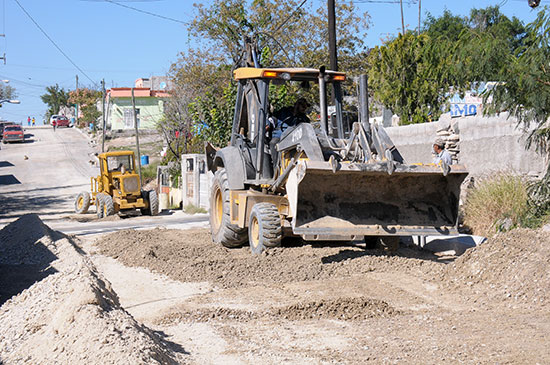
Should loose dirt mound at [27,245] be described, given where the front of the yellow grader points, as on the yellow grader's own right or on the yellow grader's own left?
on the yellow grader's own left

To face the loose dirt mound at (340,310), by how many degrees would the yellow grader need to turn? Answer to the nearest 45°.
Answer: approximately 135° to its left

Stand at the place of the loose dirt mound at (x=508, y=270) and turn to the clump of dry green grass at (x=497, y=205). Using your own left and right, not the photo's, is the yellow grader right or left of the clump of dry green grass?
left

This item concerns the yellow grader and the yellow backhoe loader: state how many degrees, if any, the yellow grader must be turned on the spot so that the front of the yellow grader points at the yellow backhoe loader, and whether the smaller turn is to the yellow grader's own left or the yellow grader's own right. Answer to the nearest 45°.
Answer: approximately 135° to the yellow grader's own left

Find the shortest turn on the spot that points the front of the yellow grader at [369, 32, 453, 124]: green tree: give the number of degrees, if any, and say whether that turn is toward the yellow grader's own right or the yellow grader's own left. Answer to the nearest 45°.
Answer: approximately 180°

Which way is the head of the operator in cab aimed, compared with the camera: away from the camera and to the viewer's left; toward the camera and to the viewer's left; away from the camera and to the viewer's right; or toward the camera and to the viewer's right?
toward the camera and to the viewer's right

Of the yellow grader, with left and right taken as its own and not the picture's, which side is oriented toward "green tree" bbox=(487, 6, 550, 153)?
back

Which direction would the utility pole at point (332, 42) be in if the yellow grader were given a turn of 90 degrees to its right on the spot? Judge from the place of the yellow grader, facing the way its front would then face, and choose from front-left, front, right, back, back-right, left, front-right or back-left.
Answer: right
